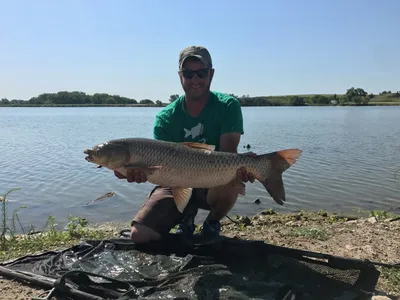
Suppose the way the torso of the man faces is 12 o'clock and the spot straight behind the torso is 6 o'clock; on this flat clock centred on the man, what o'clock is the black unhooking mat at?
The black unhooking mat is roughly at 12 o'clock from the man.

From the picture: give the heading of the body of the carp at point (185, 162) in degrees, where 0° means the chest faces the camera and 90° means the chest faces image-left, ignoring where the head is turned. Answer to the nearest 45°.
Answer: approximately 90°

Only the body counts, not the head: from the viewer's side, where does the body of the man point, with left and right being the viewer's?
facing the viewer

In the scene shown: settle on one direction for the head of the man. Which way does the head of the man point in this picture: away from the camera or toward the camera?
toward the camera
